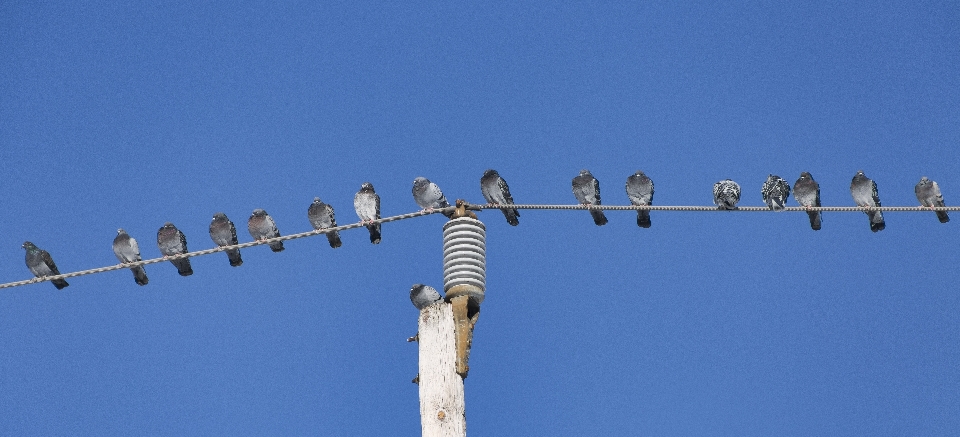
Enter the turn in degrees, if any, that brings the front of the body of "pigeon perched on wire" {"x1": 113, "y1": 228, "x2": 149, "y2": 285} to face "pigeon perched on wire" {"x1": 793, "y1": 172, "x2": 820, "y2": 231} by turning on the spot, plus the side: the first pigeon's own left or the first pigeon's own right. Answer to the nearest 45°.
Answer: approximately 90° to the first pigeon's own left

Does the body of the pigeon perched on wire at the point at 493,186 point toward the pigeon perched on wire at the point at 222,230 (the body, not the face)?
no

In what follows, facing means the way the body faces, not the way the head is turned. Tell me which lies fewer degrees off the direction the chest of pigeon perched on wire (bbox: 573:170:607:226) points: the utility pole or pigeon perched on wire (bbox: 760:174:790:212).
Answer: the utility pole

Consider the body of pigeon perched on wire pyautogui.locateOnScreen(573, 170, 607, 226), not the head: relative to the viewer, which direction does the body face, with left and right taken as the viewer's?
facing the viewer and to the left of the viewer

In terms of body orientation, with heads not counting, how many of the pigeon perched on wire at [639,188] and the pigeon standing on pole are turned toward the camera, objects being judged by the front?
1

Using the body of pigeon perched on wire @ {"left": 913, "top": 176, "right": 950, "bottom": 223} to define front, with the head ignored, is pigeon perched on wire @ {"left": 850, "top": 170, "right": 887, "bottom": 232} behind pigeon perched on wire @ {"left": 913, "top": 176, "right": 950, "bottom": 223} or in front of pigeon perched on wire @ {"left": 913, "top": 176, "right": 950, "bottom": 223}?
in front

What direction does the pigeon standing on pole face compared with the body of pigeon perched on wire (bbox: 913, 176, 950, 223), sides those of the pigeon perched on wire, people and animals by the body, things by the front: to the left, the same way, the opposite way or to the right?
the same way

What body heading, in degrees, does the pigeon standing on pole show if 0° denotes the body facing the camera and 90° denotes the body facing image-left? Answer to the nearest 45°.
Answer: approximately 90°

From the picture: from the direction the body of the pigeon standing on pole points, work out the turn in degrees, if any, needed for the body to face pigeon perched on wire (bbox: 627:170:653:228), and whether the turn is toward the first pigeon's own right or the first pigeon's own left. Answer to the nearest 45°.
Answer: approximately 135° to the first pigeon's own right

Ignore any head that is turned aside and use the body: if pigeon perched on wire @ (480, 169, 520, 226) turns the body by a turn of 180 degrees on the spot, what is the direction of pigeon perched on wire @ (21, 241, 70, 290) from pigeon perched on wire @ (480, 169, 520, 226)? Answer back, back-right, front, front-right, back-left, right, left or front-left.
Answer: back-left

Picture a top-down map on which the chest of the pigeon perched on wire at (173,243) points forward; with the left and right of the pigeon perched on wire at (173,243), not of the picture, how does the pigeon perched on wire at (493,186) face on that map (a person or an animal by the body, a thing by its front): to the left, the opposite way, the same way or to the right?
the same way

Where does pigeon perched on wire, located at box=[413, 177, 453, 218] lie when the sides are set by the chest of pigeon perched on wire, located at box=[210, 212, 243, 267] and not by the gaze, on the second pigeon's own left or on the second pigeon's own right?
on the second pigeon's own left
